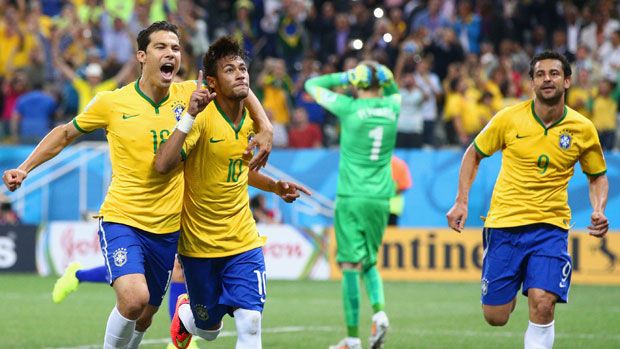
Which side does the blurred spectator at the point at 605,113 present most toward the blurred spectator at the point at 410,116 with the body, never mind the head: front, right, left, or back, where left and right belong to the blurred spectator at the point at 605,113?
right

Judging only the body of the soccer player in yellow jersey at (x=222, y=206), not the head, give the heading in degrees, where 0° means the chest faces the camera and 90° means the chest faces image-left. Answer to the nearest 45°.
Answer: approximately 315°

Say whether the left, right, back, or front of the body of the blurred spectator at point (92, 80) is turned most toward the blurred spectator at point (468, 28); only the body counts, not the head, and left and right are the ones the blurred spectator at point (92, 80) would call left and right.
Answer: left

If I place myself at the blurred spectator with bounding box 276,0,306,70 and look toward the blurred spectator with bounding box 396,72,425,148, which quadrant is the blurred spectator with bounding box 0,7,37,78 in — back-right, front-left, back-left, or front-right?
back-right

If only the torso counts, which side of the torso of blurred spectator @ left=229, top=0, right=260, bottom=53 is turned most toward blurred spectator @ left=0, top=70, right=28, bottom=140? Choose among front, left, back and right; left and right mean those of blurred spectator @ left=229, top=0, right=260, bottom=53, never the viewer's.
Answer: right

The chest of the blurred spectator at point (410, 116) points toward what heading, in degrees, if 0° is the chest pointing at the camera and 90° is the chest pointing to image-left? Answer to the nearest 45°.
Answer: approximately 0°

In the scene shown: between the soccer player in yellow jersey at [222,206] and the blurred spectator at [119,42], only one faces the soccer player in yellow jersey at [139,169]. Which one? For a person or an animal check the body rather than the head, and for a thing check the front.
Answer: the blurred spectator
